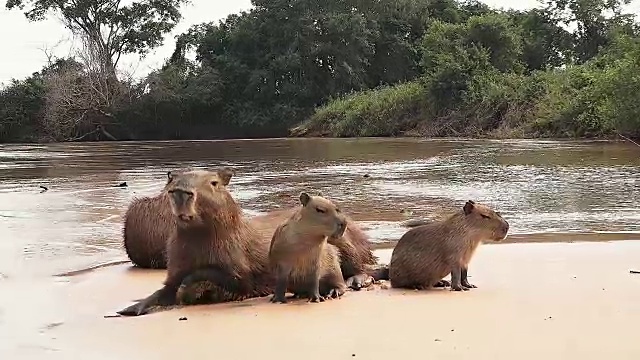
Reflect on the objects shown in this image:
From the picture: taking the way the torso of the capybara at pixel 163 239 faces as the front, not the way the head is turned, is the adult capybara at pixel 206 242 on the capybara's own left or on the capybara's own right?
on the capybara's own right

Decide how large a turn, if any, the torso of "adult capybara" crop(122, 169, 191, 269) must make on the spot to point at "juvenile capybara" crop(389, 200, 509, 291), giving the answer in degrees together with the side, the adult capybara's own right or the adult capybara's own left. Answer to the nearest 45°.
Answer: approximately 45° to the adult capybara's own right

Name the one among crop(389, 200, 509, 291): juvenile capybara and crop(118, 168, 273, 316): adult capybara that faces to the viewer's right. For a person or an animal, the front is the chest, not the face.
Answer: crop(389, 200, 509, 291): juvenile capybara

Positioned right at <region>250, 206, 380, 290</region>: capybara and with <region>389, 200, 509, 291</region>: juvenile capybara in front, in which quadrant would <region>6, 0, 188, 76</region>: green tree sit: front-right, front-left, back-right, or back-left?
back-left

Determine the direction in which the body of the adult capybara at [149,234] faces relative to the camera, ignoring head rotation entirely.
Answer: to the viewer's right

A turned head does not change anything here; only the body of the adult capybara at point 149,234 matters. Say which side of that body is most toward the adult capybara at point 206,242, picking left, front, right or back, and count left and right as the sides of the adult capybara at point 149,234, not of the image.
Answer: right

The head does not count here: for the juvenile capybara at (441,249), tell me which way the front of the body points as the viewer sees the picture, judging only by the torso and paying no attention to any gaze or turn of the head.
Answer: to the viewer's right

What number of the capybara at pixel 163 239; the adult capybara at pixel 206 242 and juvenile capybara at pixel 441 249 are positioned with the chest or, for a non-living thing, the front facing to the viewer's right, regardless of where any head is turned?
2

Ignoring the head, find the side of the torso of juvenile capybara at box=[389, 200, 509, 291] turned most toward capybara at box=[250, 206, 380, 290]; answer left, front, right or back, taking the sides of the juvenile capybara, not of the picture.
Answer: back
